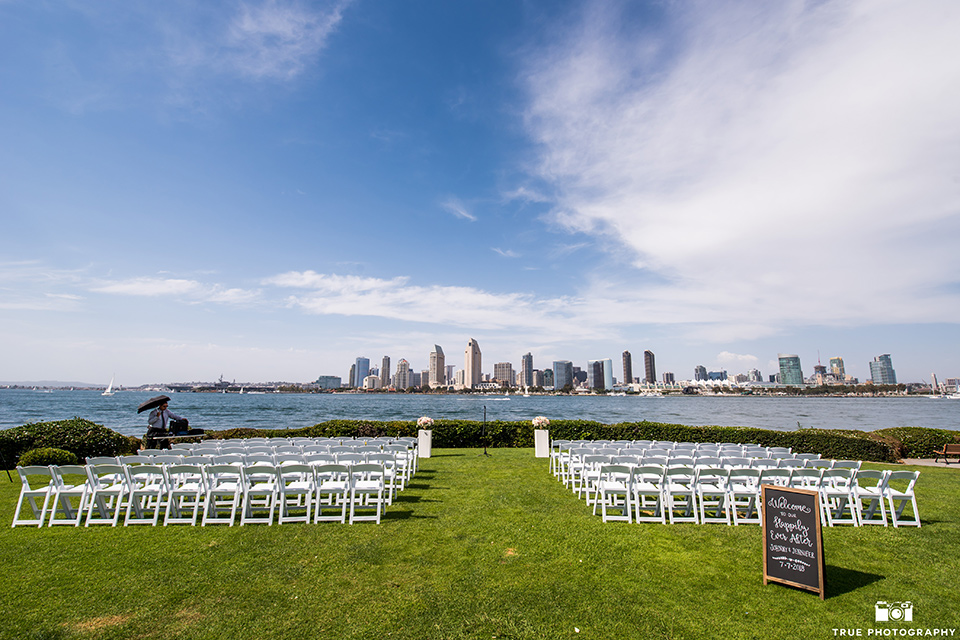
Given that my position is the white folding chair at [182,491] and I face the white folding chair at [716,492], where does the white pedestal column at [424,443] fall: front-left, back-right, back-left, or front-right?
front-left

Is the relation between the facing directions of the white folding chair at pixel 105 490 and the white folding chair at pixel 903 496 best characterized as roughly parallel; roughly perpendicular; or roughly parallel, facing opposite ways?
roughly parallel

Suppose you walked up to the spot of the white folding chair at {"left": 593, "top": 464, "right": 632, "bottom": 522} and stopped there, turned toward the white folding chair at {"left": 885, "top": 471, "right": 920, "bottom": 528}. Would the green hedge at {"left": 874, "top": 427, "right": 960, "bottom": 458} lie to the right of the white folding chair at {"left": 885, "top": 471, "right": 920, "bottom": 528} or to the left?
left

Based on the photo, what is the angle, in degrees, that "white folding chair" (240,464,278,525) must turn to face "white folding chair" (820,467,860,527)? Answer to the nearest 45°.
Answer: approximately 135° to its right

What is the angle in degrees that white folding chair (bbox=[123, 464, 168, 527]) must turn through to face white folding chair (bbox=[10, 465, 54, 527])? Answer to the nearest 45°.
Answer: approximately 90° to its left

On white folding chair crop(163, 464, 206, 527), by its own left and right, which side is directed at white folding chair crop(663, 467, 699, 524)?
right

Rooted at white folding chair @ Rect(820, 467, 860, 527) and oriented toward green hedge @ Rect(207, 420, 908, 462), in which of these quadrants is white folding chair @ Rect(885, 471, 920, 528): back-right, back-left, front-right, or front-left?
back-right

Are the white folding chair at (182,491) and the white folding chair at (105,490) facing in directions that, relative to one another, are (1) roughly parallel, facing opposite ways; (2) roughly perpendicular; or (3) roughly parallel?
roughly parallel

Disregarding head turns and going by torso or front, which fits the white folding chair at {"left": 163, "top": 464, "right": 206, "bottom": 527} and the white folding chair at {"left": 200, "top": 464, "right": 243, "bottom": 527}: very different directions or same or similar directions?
same or similar directions

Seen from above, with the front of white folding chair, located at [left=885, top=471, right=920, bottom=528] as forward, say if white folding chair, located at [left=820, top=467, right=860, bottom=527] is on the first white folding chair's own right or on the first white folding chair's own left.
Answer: on the first white folding chair's own left

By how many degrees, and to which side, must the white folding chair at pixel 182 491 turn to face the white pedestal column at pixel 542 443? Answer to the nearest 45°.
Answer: approximately 45° to its right

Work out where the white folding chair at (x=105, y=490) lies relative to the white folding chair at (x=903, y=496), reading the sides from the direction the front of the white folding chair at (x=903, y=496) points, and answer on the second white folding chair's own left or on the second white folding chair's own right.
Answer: on the second white folding chair's own left

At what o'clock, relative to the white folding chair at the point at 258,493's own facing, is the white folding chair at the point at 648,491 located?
the white folding chair at the point at 648,491 is roughly at 4 o'clock from the white folding chair at the point at 258,493.

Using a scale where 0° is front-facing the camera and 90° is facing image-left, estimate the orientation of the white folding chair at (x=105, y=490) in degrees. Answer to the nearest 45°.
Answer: approximately 225°

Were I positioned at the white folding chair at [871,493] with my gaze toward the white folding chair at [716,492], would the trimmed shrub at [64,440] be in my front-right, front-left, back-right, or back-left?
front-right

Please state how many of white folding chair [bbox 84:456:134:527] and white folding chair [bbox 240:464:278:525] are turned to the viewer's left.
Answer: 0

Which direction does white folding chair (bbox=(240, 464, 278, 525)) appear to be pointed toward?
away from the camera

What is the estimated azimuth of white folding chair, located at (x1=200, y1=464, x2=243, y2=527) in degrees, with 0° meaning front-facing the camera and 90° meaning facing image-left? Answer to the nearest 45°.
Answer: approximately 225°

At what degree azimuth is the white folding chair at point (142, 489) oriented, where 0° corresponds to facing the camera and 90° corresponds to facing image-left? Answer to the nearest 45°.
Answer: approximately 225°

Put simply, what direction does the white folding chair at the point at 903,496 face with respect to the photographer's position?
facing away from the viewer and to the left of the viewer

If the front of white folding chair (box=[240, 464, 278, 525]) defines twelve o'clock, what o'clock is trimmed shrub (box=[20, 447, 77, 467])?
The trimmed shrub is roughly at 11 o'clock from the white folding chair.
